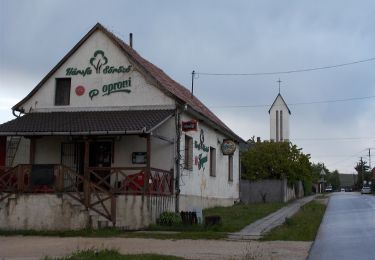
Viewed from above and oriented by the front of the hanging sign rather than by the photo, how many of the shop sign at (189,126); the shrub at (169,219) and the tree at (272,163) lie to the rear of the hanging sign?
1

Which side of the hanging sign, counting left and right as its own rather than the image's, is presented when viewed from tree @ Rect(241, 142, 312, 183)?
back

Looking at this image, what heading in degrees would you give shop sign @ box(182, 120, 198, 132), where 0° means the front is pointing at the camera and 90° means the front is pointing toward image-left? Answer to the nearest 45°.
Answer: approximately 0°
